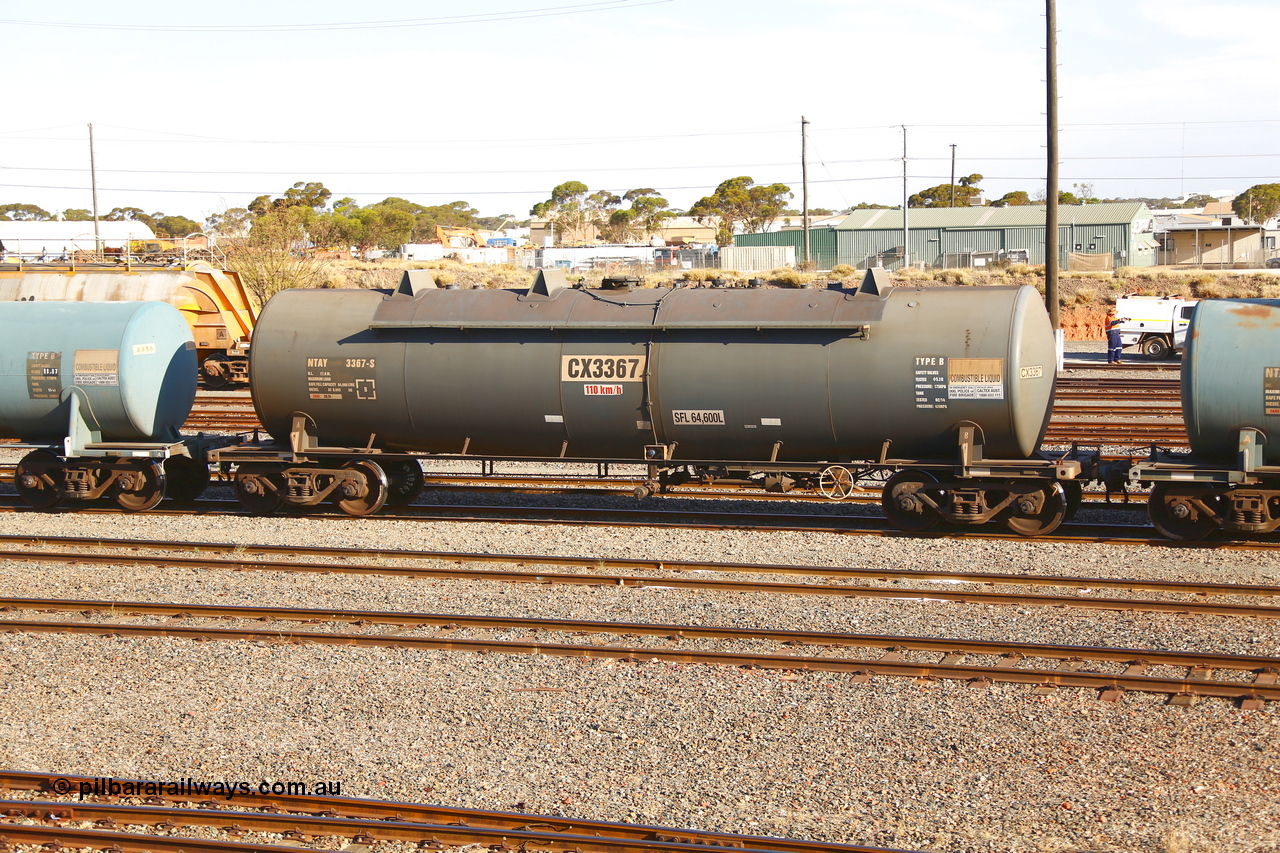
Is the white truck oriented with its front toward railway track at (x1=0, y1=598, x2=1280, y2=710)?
no

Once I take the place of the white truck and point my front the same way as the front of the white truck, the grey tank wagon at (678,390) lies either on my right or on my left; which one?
on my right

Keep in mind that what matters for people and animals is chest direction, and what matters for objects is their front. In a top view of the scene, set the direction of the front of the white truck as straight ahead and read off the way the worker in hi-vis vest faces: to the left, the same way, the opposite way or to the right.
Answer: the same way

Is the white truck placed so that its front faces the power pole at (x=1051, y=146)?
no

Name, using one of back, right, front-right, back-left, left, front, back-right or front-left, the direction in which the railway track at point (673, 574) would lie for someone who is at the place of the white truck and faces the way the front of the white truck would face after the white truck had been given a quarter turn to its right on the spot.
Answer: front

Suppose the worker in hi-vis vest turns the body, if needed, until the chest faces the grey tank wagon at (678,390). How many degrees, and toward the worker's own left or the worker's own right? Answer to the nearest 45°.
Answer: approximately 90° to the worker's own right

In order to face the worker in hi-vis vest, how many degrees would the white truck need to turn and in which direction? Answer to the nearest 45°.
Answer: approximately 135° to its right
